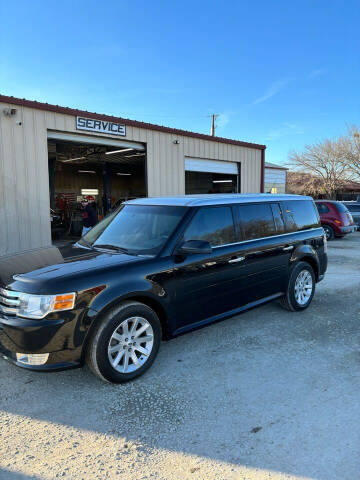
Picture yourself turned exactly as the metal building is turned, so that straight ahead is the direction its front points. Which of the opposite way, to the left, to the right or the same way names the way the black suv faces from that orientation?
to the right

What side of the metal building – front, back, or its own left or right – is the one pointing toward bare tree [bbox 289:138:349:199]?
left

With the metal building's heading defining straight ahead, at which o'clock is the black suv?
The black suv is roughly at 1 o'clock from the metal building.

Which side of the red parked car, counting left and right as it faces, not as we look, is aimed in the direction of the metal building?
left

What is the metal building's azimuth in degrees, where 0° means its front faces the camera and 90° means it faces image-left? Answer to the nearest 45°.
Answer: approximately 315°

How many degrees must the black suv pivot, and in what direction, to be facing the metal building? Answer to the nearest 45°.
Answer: approximately 135° to its right

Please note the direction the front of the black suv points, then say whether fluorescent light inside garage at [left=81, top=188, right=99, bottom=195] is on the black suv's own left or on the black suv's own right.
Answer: on the black suv's own right

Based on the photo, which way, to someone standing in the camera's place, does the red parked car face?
facing away from the viewer and to the left of the viewer
